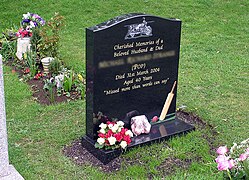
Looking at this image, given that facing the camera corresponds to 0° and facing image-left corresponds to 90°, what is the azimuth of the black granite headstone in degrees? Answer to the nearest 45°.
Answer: approximately 315°

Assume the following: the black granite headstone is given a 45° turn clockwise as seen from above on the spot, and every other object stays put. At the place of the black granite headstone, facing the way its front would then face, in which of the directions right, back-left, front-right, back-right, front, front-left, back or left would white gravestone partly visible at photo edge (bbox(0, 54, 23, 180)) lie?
front-right

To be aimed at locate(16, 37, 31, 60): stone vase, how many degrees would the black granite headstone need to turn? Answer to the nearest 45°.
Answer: approximately 180°

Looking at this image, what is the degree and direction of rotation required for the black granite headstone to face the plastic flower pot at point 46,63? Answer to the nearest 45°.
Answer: approximately 180°

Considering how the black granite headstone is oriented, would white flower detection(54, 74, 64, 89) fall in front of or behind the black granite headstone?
behind

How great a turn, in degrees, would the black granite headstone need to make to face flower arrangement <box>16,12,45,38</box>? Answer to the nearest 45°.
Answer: approximately 180°
